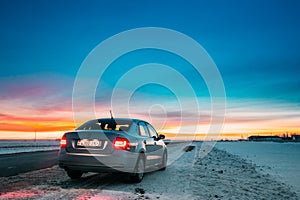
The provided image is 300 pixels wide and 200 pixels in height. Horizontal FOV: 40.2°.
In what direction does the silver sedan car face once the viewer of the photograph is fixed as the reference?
facing away from the viewer and to the right of the viewer
